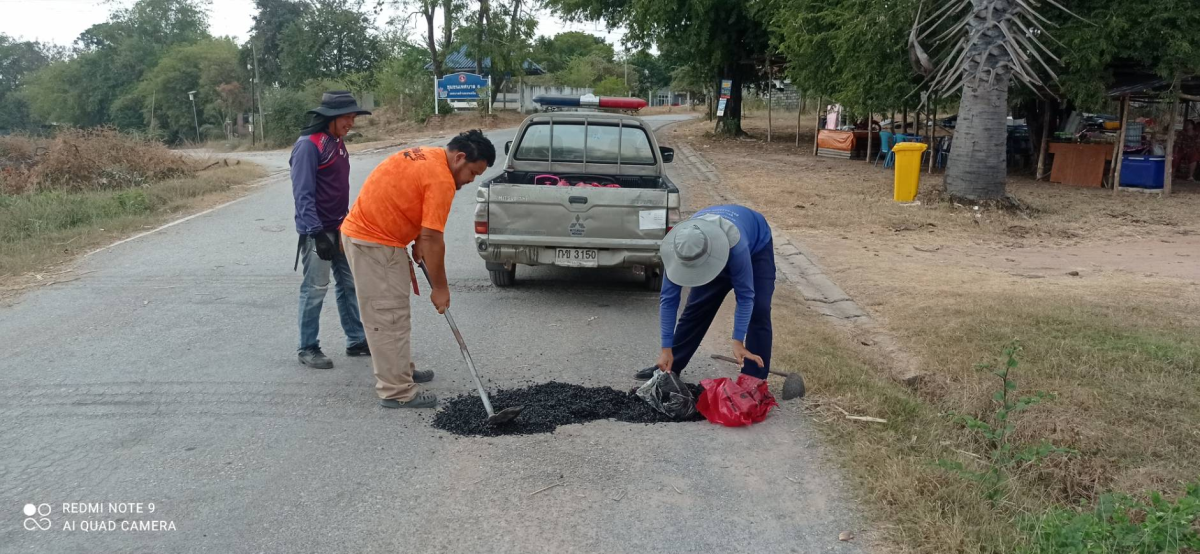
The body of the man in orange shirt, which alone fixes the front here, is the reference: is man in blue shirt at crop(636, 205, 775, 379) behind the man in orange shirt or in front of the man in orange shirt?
in front

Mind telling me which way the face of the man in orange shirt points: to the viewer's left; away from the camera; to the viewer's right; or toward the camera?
to the viewer's right

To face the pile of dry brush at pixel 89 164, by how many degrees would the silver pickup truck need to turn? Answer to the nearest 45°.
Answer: approximately 45° to its left

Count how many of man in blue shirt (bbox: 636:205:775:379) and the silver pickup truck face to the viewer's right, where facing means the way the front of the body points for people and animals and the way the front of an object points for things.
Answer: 0

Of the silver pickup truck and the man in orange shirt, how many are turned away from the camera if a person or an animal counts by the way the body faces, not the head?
1

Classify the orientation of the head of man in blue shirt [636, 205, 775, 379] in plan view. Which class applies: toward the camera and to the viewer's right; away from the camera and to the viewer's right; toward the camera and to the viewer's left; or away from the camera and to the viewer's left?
toward the camera and to the viewer's left

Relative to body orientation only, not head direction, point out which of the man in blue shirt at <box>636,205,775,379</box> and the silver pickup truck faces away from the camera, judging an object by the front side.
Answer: the silver pickup truck

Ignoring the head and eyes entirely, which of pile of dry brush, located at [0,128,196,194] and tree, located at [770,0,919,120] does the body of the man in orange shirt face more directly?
the tree

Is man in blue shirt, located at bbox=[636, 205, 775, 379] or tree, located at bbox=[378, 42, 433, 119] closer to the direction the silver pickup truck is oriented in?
the tree

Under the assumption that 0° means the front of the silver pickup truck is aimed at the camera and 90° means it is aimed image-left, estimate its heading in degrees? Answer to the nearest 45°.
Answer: approximately 180°

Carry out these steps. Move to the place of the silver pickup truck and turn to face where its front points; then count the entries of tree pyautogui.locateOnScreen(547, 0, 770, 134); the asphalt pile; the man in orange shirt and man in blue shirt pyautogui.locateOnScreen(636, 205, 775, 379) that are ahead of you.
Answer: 1

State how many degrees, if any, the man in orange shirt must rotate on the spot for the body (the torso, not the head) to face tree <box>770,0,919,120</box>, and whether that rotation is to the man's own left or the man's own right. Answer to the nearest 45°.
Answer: approximately 45° to the man's own left

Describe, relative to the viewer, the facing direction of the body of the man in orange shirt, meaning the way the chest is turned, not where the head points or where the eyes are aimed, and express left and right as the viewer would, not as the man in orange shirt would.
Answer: facing to the right of the viewer

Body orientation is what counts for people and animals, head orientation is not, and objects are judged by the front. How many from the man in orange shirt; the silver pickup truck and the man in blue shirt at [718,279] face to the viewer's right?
1

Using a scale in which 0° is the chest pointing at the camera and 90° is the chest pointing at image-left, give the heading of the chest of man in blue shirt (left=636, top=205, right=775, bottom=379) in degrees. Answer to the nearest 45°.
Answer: approximately 45°

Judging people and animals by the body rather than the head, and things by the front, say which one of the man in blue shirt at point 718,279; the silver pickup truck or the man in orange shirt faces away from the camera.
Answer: the silver pickup truck

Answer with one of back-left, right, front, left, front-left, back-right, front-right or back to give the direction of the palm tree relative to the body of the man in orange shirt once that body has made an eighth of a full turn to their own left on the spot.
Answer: front

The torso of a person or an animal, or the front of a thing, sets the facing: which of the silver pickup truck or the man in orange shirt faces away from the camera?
the silver pickup truck

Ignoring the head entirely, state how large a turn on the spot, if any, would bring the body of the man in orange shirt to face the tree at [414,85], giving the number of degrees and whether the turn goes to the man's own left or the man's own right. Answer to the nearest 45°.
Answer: approximately 90° to the man's own left

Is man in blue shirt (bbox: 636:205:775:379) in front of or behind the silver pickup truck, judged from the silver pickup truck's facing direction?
behind
